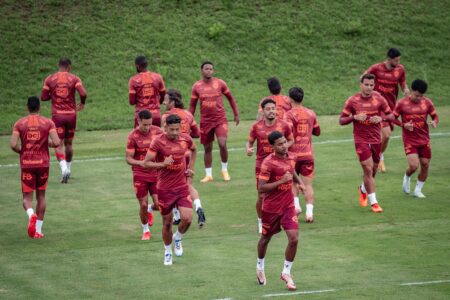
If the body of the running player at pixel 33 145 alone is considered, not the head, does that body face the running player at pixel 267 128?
no

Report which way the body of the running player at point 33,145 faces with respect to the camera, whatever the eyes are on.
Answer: away from the camera

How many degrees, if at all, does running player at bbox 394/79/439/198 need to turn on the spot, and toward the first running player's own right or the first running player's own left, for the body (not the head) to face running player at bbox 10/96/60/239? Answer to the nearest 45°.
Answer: approximately 45° to the first running player's own right

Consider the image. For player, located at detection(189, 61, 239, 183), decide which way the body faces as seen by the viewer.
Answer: toward the camera

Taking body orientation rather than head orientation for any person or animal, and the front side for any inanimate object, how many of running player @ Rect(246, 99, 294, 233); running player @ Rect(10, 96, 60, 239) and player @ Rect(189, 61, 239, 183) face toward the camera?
2

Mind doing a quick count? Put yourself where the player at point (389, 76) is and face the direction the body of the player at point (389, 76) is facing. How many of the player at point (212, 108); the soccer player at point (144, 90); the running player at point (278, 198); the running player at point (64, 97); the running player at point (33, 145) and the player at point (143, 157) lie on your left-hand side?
0

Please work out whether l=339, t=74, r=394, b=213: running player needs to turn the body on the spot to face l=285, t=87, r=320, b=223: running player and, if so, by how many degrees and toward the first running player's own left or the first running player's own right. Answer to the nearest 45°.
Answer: approximately 45° to the first running player's own right

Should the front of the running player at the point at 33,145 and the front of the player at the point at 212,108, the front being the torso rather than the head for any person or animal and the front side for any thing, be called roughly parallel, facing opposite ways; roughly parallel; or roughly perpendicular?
roughly parallel, facing opposite ways

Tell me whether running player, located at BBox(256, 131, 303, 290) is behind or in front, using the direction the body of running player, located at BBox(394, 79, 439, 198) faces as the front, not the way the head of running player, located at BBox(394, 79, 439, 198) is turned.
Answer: in front

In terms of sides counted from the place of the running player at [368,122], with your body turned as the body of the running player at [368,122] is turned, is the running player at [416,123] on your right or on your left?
on your left

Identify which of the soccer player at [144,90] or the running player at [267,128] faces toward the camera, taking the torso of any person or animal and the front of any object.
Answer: the running player

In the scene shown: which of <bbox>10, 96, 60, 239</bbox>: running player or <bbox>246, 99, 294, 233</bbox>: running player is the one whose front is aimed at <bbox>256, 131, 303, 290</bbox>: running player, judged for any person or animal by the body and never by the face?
<bbox>246, 99, 294, 233</bbox>: running player

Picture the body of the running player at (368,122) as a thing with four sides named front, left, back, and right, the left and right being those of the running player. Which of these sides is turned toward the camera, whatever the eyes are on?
front

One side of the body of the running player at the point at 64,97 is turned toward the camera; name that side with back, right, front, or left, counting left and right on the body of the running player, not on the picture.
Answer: back

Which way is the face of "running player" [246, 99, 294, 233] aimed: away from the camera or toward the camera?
toward the camera

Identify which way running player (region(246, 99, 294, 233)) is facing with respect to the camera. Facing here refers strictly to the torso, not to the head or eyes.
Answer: toward the camera
